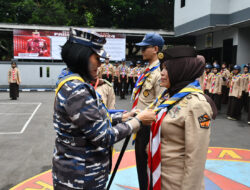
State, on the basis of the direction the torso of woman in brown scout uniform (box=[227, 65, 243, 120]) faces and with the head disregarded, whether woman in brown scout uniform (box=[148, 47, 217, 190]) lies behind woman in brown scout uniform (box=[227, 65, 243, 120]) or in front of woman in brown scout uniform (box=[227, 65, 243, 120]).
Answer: in front

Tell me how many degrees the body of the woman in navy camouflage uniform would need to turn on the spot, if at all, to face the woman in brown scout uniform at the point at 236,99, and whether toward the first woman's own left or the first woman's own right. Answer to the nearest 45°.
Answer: approximately 45° to the first woman's own left

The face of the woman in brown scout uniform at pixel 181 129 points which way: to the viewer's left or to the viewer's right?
to the viewer's left

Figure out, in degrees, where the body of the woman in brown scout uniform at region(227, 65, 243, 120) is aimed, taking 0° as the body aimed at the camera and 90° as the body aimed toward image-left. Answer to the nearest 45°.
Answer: approximately 45°

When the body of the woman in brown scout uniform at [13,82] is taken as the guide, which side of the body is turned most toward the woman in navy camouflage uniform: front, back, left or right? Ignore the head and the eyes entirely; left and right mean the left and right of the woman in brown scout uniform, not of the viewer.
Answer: front

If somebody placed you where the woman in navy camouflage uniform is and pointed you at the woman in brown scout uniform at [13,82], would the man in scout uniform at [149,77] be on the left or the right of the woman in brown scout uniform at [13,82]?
right

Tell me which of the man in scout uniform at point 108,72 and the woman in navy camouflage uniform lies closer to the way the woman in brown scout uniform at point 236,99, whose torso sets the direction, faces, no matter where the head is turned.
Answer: the woman in navy camouflage uniform

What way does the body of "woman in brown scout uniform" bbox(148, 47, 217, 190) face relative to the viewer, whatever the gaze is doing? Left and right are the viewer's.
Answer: facing to the left of the viewer

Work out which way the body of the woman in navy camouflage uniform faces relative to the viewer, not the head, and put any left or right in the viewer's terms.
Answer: facing to the right of the viewer

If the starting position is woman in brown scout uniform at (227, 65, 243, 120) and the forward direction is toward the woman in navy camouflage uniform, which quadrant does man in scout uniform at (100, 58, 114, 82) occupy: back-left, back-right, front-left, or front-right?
back-right

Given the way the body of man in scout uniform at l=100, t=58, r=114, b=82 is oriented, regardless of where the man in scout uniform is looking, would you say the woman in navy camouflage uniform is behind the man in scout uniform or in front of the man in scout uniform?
in front

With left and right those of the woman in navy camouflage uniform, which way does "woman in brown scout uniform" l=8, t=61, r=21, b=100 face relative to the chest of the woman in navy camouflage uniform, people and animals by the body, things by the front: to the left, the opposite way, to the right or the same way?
to the right
